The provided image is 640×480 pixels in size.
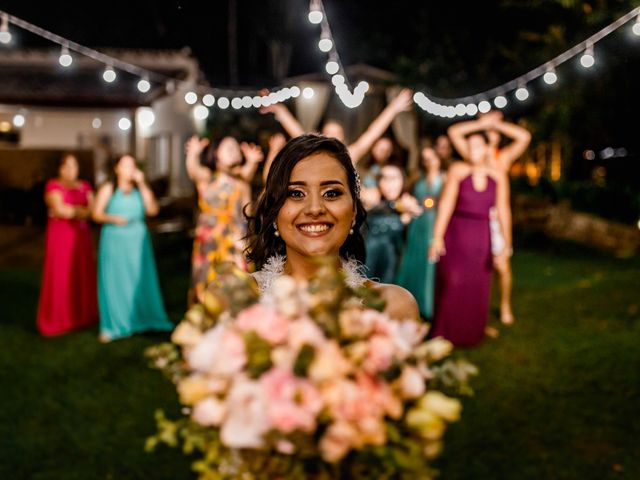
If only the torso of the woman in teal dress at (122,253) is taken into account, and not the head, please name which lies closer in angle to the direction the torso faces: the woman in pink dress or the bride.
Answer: the bride

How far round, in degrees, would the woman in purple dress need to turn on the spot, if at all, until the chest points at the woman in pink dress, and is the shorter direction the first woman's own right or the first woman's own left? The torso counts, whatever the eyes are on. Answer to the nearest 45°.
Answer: approximately 90° to the first woman's own right

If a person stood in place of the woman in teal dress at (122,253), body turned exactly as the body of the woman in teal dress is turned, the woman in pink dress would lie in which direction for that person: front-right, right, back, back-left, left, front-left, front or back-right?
back-right

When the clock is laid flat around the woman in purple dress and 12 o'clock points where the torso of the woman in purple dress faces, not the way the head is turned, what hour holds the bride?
The bride is roughly at 12 o'clock from the woman in purple dress.

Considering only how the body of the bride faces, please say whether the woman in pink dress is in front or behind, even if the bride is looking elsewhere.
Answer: behind

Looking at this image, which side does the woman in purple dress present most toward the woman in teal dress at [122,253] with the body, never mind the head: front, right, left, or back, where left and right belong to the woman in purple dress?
right

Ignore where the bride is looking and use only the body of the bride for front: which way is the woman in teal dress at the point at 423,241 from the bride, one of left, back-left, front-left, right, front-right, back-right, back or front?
back

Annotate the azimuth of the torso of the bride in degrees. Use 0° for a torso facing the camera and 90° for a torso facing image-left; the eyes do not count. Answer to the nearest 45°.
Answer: approximately 0°

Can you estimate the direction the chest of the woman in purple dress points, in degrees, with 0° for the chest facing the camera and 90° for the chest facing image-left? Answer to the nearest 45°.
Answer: approximately 0°

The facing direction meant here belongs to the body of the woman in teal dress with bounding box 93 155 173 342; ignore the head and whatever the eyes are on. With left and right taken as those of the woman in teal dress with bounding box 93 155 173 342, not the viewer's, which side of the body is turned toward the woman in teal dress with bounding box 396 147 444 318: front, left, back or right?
left
